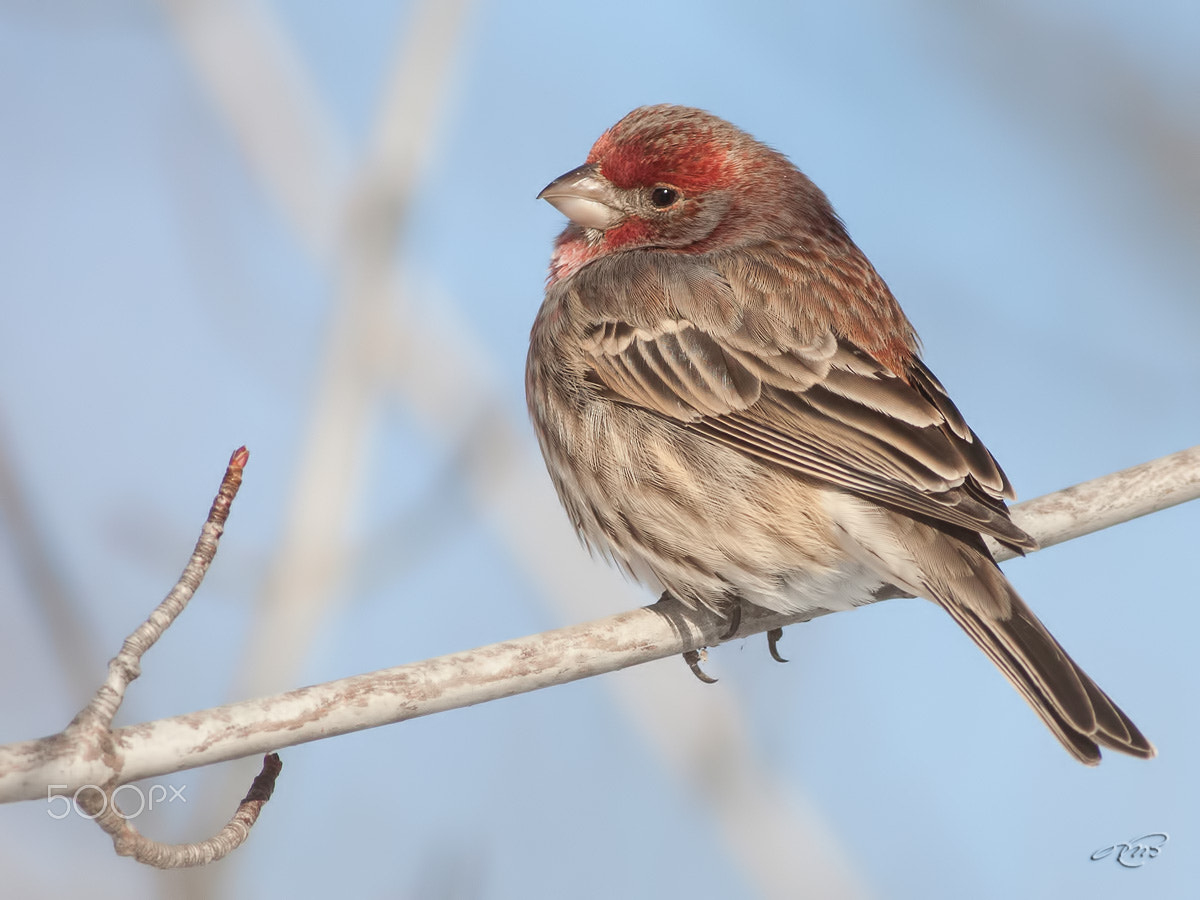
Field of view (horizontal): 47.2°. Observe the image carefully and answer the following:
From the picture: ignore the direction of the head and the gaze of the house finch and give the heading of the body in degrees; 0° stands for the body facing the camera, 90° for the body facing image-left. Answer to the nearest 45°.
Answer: approximately 90°
